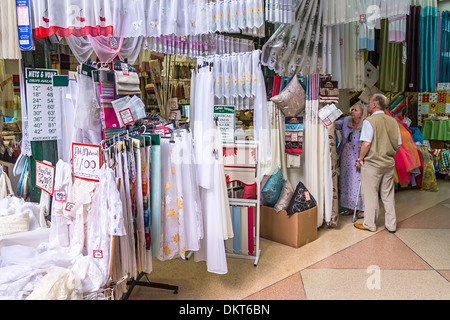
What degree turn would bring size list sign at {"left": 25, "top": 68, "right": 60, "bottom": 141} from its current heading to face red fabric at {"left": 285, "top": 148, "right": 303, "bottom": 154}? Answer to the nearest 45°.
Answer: approximately 90° to its left

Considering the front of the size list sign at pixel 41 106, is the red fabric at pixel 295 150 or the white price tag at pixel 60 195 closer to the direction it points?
the white price tag

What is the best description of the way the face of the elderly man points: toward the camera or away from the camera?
away from the camera

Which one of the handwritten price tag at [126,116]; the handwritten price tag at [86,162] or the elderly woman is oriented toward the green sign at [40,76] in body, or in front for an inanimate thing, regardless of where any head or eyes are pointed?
the elderly woman

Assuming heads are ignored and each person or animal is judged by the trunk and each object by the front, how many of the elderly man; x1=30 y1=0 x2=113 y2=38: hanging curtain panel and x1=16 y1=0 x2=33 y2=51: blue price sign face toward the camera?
2

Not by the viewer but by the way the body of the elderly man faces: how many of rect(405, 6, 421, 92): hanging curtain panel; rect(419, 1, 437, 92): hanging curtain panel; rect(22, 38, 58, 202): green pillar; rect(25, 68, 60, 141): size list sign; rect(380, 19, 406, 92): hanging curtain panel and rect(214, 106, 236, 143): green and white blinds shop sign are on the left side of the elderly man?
3
